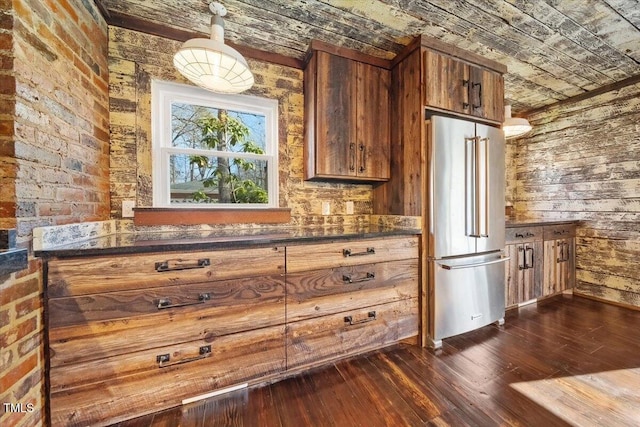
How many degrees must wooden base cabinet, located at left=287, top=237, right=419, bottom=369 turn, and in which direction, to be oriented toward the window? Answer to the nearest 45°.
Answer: approximately 135° to its right

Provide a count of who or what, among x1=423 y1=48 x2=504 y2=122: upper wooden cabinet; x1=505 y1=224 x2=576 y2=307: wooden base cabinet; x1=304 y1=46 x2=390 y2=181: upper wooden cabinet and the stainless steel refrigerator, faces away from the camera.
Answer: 0

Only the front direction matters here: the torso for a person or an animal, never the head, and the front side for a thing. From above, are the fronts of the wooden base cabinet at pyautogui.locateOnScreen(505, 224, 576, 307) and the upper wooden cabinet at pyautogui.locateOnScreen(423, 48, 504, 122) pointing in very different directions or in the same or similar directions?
same or similar directions

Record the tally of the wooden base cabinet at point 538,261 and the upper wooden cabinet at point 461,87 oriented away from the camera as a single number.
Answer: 0

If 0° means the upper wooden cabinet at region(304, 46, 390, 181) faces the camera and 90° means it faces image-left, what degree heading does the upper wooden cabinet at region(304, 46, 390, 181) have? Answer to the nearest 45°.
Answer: approximately 315°

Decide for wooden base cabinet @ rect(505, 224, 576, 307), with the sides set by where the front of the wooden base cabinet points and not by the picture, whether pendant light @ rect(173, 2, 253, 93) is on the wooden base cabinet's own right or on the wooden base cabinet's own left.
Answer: on the wooden base cabinet's own right

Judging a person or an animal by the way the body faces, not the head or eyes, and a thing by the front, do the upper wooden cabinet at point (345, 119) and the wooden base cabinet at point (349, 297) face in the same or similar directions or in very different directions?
same or similar directions

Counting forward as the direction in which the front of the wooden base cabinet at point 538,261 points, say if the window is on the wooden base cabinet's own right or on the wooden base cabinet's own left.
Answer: on the wooden base cabinet's own right

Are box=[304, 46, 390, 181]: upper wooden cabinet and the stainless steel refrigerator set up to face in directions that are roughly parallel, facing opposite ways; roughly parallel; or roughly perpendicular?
roughly parallel

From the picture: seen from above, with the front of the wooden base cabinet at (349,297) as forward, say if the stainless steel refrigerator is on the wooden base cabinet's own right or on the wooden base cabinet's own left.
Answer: on the wooden base cabinet's own left

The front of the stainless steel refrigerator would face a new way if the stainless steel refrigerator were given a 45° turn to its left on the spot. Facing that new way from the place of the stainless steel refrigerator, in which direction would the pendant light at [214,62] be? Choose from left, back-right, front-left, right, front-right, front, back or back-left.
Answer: back-right

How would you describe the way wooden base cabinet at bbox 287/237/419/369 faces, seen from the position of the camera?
facing the viewer and to the right of the viewer
